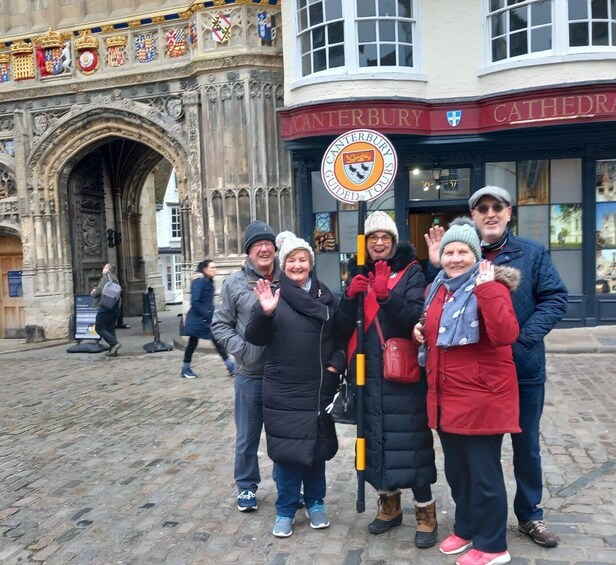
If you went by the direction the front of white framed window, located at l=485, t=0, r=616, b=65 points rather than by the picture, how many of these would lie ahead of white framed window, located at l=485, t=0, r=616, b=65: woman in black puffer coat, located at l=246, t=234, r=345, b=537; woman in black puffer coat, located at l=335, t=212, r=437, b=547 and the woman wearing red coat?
3

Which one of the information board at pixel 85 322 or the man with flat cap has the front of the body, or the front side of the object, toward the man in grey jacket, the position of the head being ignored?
the information board

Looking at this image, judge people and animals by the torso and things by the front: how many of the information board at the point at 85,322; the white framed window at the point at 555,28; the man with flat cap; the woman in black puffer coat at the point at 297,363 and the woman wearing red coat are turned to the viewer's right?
0

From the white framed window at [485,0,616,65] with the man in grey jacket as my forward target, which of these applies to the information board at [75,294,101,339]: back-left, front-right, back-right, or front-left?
front-right

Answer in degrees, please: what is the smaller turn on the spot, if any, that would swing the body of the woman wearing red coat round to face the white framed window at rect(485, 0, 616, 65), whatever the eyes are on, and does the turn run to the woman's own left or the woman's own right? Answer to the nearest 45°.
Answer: approximately 135° to the woman's own right

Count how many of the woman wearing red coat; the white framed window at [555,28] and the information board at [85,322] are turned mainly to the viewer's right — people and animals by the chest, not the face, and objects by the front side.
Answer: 0

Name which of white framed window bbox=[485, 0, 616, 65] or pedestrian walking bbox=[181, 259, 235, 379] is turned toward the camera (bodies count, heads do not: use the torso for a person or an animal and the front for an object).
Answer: the white framed window

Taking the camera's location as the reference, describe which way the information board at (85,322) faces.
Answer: facing the viewer

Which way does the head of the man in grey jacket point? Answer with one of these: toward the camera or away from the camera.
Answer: toward the camera

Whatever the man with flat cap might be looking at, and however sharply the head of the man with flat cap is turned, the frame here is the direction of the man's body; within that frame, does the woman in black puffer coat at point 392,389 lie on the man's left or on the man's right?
on the man's right

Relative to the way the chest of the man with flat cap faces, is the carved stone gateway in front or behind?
behind

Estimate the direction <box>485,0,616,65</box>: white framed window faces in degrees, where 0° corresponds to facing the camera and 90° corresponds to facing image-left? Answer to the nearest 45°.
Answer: approximately 0°

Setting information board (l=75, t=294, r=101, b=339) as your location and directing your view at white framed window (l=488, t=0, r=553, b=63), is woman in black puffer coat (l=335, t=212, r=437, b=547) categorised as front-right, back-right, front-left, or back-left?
front-right

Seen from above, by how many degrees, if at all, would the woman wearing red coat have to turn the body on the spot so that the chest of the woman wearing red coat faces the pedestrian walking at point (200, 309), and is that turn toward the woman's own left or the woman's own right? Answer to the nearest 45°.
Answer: approximately 90° to the woman's own right

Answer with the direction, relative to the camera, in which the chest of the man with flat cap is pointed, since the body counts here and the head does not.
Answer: toward the camera

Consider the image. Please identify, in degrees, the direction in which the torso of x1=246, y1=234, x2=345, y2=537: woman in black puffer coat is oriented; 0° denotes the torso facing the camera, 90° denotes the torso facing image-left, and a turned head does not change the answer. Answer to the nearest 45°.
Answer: approximately 0°
